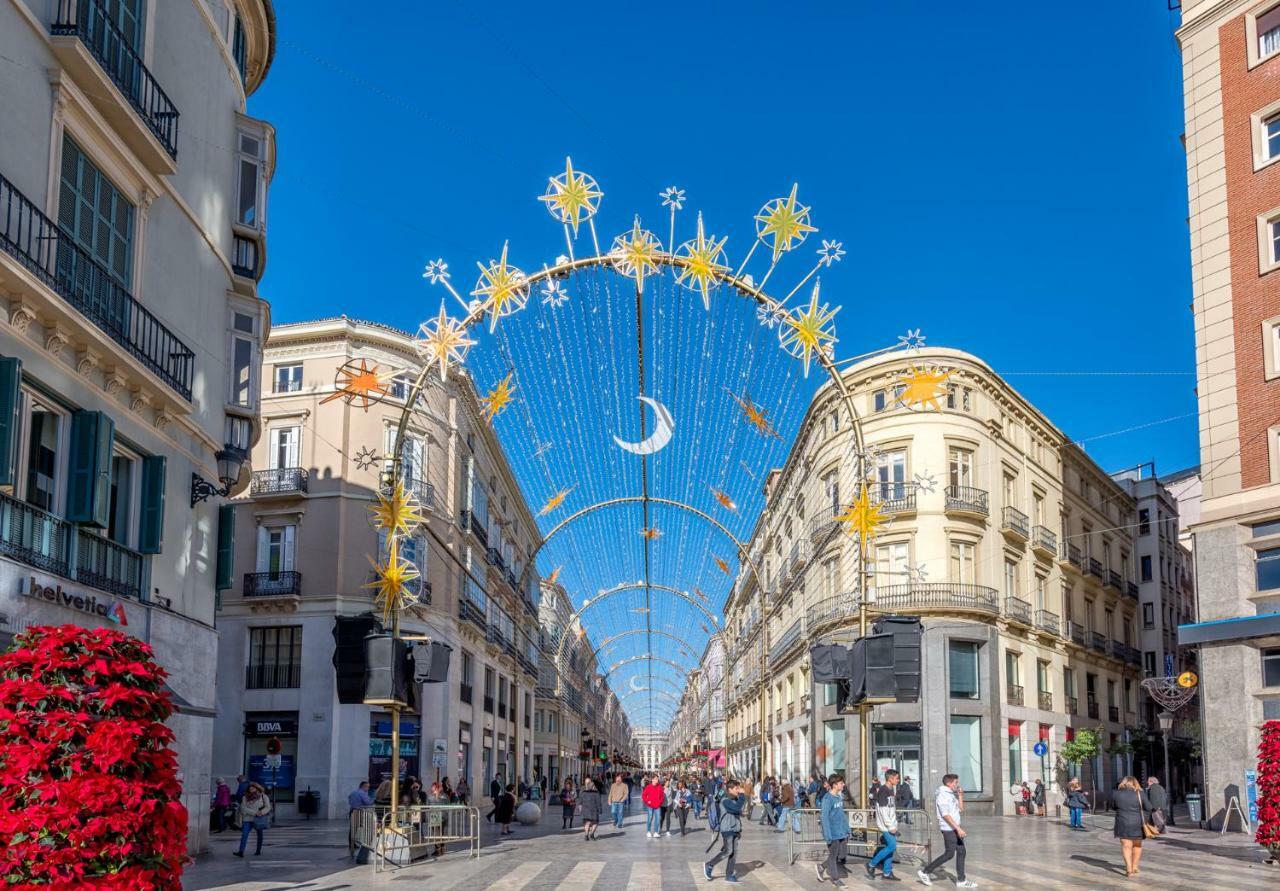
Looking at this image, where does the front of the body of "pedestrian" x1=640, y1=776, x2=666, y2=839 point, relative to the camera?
toward the camera

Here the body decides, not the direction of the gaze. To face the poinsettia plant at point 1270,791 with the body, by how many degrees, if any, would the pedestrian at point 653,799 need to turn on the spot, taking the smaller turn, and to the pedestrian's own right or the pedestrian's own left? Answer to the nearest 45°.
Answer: approximately 45° to the pedestrian's own left
